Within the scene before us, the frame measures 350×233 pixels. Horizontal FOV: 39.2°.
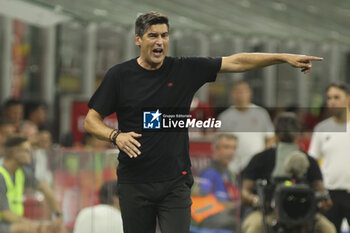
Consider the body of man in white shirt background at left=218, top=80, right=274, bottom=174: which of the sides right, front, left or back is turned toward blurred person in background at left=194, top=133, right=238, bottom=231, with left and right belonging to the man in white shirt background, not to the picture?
front

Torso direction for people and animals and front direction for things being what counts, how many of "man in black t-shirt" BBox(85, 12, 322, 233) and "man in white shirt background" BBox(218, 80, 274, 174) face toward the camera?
2

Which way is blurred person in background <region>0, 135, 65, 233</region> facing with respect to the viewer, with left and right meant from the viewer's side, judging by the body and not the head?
facing the viewer and to the right of the viewer

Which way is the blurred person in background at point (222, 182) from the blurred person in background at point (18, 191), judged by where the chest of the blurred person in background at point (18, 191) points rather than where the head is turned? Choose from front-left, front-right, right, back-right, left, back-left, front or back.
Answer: front-left

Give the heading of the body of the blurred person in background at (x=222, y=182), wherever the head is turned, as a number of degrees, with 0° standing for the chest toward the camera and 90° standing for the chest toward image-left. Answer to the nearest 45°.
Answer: approximately 315°

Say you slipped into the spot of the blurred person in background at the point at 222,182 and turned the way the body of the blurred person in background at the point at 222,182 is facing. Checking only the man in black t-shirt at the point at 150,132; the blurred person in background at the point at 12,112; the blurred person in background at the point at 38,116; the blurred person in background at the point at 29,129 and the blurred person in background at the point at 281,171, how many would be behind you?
3
